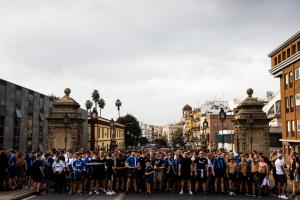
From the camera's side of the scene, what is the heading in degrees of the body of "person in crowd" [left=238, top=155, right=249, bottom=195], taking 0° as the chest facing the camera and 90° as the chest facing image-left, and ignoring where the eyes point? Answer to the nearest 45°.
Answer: approximately 0°

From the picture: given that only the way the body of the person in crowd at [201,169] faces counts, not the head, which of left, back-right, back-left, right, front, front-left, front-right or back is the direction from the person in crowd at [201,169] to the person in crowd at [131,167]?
right

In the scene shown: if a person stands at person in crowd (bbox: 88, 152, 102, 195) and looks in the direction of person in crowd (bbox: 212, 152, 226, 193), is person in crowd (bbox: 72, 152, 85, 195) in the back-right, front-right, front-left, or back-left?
back-left

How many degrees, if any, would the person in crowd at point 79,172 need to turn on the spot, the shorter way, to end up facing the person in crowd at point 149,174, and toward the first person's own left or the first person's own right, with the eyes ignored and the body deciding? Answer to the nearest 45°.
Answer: approximately 90° to the first person's own left

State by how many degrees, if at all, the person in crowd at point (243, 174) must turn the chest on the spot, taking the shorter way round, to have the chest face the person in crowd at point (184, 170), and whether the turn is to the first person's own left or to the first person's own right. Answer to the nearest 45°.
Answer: approximately 90° to the first person's own right

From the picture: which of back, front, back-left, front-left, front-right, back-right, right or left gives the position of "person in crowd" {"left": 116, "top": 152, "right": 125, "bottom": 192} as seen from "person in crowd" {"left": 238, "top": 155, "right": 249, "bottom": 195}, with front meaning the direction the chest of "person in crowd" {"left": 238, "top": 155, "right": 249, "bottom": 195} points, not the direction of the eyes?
right
